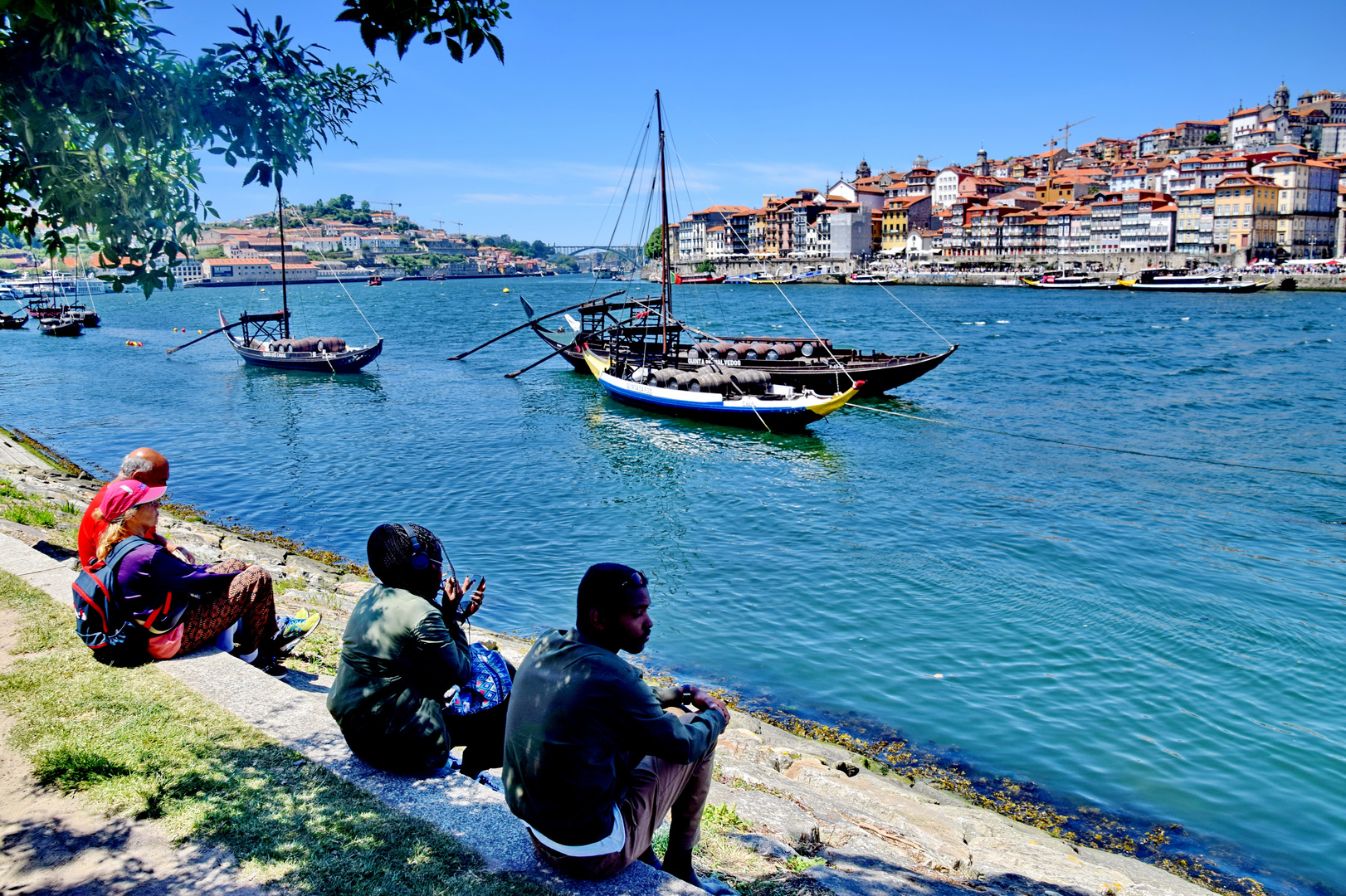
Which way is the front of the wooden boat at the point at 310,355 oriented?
to the viewer's right

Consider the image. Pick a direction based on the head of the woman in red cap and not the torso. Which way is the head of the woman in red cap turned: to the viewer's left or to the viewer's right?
to the viewer's right

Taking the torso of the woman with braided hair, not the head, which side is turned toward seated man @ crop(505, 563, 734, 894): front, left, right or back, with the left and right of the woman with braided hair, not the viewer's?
right

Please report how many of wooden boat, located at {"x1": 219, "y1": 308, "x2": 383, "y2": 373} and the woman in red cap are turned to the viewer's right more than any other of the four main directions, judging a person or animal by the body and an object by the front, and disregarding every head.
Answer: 2

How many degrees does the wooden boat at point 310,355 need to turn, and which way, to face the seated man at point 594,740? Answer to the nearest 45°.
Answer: approximately 90° to its right

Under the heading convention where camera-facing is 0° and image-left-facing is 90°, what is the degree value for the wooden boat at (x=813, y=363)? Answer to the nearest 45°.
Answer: approximately 270°

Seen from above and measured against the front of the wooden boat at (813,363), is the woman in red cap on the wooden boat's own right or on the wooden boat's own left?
on the wooden boat's own right

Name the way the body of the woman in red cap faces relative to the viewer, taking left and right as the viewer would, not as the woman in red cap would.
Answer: facing to the right of the viewer

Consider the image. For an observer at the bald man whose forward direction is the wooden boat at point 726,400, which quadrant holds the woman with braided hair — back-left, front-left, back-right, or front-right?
back-right

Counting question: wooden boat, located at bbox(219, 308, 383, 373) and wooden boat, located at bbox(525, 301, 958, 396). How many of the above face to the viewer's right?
2
